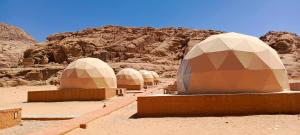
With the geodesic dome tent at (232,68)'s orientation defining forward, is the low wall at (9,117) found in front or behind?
in front
